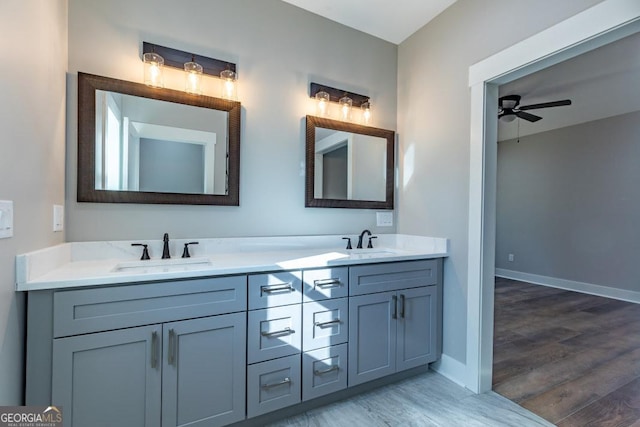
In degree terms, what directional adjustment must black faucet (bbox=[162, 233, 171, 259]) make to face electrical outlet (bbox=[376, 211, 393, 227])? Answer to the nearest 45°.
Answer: approximately 90° to its left

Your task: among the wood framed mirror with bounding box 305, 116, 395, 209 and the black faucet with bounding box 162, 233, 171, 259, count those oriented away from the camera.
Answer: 0

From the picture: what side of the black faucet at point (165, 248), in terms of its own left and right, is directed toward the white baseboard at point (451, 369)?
left

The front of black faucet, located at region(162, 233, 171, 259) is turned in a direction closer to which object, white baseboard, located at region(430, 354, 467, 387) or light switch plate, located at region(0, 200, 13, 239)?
the light switch plate

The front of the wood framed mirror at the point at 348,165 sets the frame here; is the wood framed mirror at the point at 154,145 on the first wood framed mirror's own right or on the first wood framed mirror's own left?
on the first wood framed mirror's own right

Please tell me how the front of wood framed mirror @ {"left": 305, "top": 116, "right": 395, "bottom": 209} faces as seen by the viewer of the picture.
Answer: facing the viewer and to the right of the viewer

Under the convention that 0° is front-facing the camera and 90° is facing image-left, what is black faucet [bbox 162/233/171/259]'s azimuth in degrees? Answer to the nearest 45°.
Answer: approximately 0°

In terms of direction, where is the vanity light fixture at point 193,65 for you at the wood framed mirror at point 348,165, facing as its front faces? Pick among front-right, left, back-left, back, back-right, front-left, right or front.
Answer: right

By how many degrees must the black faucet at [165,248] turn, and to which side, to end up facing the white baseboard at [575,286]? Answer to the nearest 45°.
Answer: approximately 90° to its left

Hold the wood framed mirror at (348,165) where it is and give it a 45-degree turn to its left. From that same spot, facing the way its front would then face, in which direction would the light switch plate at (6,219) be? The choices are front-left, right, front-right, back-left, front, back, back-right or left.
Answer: back-right

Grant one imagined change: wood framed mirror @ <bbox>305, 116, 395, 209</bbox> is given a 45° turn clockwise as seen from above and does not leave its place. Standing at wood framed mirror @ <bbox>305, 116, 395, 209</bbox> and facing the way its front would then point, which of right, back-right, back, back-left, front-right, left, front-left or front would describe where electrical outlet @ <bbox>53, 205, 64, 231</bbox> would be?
front-right
